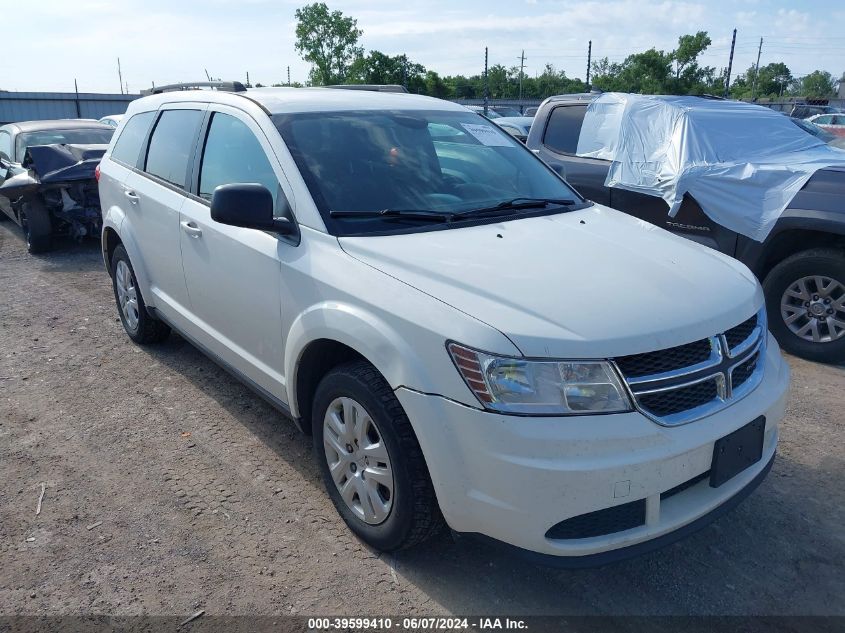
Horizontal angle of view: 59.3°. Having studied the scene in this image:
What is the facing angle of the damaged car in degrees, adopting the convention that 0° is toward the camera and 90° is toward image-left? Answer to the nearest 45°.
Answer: approximately 315°

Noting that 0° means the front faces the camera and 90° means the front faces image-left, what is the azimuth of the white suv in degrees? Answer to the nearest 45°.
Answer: approximately 315°

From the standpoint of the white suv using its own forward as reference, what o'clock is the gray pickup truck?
The gray pickup truck is roughly at 9 o'clock from the white suv.

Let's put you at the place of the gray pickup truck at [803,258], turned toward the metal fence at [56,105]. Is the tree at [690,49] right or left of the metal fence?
right

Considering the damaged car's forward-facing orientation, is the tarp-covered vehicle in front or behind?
in front

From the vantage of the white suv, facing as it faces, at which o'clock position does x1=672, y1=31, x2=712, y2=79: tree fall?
The tree is roughly at 8 o'clock from the white suv.

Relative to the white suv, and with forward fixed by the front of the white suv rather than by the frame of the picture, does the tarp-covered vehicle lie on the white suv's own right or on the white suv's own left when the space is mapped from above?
on the white suv's own left

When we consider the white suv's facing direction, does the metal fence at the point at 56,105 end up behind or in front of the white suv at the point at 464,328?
behind

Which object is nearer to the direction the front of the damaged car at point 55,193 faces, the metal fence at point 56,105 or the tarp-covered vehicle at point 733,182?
the tarp-covered vehicle
